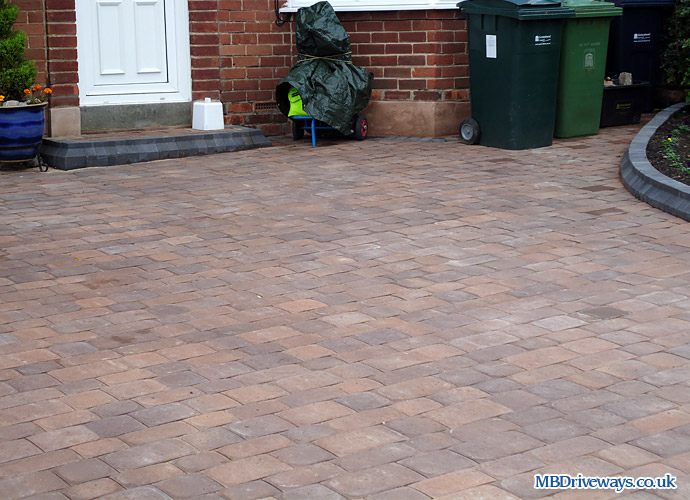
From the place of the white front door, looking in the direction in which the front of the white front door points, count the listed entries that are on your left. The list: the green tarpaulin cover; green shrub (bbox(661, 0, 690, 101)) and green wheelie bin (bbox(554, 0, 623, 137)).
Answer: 3

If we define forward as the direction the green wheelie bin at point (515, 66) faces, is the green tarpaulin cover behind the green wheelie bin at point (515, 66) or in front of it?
behind

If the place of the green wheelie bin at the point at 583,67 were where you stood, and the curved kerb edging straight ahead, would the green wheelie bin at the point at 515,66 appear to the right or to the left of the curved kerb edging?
right

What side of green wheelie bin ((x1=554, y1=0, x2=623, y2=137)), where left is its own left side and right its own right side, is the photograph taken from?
front

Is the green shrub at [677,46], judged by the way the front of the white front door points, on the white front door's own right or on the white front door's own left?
on the white front door's own left

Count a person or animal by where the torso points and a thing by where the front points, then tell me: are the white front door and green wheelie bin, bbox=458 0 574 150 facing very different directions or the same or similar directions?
same or similar directions

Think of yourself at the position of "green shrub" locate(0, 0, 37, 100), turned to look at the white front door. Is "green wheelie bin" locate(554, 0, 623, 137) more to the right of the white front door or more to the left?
right

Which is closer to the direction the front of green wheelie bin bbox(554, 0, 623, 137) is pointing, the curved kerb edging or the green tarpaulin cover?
the curved kerb edging

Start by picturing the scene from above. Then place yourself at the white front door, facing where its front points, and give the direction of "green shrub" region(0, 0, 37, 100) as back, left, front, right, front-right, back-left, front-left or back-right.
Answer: front-right

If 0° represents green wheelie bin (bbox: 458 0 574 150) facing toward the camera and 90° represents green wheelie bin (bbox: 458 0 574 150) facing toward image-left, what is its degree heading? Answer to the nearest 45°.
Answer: approximately 315°

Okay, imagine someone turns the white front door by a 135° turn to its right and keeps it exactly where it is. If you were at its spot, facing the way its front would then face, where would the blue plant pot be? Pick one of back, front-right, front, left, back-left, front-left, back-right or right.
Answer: left

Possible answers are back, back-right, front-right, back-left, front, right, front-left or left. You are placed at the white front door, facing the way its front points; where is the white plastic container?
left

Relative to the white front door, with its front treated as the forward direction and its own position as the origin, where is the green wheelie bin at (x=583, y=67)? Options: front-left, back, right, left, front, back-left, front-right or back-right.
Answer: left

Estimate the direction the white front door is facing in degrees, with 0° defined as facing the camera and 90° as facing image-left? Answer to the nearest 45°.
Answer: approximately 0°

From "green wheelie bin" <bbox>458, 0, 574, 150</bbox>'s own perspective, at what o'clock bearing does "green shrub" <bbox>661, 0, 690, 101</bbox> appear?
The green shrub is roughly at 9 o'clock from the green wheelie bin.
